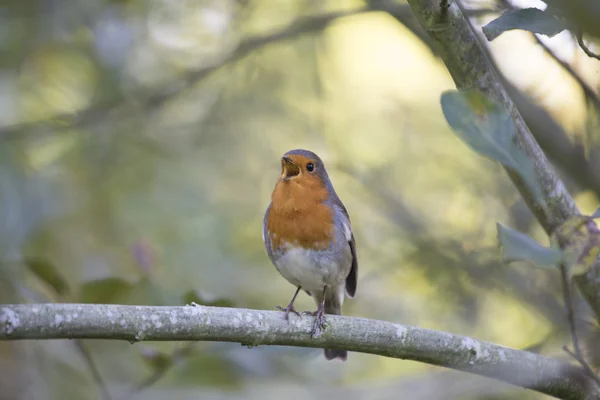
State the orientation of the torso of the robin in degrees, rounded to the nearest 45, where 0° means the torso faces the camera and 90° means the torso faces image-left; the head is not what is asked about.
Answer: approximately 45°

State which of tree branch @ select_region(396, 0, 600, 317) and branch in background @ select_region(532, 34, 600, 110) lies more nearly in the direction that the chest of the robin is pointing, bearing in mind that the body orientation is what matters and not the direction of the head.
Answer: the tree branch

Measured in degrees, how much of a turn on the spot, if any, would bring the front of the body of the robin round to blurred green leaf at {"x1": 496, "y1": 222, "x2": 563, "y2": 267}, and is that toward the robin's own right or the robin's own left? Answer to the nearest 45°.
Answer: approximately 45° to the robin's own left

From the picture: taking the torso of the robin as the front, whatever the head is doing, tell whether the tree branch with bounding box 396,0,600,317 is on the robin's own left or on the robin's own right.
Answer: on the robin's own left
